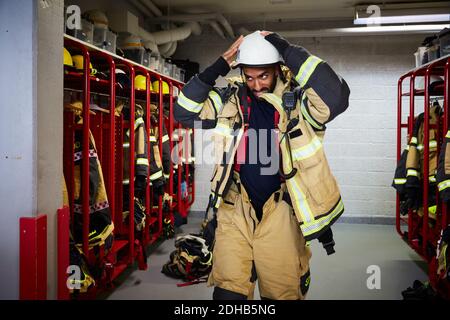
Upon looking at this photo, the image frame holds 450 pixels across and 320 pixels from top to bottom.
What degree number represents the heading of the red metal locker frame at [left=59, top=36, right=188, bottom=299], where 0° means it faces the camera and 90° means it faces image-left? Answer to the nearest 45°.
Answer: approximately 315°

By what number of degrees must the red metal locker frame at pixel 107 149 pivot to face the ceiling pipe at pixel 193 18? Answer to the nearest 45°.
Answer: approximately 90° to its left

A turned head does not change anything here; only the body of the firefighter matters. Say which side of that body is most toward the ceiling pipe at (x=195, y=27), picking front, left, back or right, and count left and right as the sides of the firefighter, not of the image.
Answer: back

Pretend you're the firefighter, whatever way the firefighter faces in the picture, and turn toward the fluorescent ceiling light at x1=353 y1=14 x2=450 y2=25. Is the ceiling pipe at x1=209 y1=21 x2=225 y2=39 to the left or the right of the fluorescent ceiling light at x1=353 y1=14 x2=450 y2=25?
left

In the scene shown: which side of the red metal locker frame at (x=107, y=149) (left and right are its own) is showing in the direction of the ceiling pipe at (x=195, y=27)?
left

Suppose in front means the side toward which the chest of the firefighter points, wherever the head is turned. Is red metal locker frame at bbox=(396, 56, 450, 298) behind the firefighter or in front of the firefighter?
behind

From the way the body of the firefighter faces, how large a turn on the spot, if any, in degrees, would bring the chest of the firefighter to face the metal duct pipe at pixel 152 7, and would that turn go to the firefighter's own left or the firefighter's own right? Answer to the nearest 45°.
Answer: approximately 135° to the firefighter's own right

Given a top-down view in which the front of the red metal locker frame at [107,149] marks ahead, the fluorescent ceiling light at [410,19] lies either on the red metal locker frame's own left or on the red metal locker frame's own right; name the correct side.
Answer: on the red metal locker frame's own left
